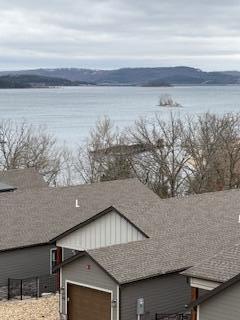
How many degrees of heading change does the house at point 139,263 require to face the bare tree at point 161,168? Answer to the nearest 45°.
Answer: approximately 135° to its right

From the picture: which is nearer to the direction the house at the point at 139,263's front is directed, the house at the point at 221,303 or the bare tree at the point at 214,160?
the house

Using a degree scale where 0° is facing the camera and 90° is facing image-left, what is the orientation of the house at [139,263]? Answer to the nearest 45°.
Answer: approximately 45°

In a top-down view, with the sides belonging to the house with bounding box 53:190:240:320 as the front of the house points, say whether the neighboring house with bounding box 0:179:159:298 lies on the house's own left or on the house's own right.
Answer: on the house's own right

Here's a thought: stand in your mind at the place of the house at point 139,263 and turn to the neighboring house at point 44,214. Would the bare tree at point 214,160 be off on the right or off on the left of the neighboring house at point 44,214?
right

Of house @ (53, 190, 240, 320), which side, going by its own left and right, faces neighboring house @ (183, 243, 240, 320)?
left

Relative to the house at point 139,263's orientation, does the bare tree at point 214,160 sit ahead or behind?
behind

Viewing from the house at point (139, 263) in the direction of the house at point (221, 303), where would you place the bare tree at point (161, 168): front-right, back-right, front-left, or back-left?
back-left
